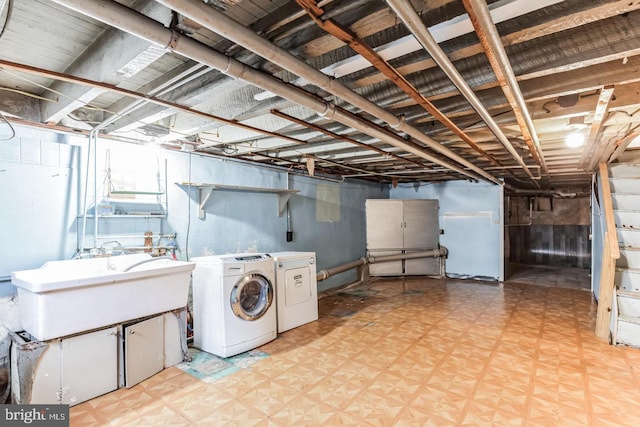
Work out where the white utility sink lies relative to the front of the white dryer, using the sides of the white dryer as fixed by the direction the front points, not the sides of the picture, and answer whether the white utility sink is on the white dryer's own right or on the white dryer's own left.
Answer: on the white dryer's own right

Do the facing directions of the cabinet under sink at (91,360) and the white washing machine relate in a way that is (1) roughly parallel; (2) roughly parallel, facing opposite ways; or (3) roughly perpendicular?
roughly parallel

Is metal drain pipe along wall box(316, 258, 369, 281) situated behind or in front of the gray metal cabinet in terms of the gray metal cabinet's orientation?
in front

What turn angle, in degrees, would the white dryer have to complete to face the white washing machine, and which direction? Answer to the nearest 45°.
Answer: approximately 90° to its right

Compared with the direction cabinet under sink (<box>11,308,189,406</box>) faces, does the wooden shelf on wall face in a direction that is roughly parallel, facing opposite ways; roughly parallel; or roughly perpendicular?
roughly parallel

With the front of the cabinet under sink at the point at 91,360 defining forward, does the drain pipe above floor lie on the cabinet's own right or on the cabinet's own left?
on the cabinet's own left

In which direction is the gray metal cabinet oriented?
toward the camera

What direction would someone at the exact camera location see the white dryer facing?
facing the viewer and to the right of the viewer

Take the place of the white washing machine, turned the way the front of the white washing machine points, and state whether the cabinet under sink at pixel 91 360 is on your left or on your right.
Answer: on your right

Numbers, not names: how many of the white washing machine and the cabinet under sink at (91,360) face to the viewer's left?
0

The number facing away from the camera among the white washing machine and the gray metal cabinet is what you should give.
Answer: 0

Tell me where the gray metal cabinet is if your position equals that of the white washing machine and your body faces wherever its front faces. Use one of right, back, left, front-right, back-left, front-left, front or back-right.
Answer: left
